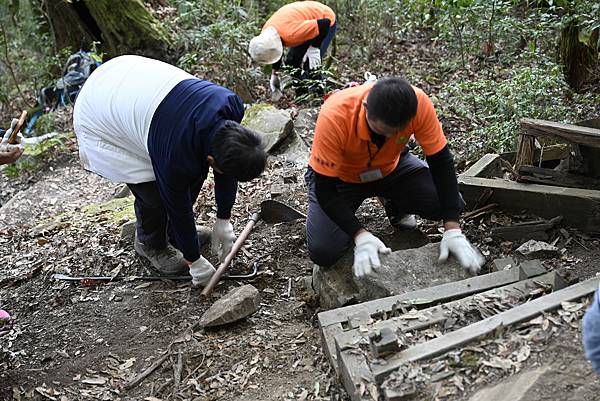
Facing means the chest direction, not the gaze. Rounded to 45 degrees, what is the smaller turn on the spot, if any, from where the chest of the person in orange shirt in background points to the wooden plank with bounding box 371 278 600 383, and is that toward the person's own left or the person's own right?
approximately 45° to the person's own left

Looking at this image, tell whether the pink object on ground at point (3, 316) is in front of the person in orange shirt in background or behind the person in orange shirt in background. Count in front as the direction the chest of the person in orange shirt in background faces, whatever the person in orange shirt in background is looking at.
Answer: in front

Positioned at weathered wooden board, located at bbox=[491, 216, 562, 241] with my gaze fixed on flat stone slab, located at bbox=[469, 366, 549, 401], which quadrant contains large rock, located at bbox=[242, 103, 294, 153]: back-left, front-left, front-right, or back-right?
back-right

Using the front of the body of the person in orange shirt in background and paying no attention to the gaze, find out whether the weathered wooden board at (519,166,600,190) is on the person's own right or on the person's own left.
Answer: on the person's own left

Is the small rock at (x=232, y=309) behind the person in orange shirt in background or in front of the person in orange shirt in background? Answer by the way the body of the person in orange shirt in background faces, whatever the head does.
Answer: in front

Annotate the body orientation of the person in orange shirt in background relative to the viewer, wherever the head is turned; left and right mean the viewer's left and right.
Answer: facing the viewer and to the left of the viewer

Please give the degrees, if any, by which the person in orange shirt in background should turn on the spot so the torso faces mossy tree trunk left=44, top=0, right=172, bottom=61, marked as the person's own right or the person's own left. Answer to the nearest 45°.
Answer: approximately 90° to the person's own right

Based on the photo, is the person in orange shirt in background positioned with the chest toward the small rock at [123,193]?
yes

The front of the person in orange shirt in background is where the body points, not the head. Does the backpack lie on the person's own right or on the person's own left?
on the person's own right

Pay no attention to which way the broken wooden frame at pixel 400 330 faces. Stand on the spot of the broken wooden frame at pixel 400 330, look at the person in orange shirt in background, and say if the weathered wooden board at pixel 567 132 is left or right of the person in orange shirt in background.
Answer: right

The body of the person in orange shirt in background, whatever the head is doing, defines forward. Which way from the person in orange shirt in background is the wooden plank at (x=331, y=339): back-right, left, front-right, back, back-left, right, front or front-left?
front-left

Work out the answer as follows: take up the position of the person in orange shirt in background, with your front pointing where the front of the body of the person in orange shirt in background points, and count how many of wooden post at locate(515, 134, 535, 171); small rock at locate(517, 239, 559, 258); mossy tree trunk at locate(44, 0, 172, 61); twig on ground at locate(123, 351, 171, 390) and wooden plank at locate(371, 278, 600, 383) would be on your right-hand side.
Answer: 1

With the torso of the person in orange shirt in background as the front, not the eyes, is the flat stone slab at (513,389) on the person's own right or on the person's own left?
on the person's own left
